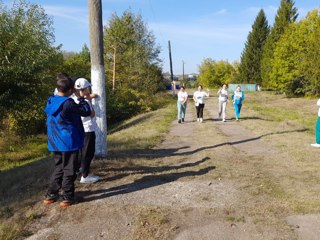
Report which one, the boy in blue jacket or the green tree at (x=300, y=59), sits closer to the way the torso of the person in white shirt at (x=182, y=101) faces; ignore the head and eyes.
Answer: the boy in blue jacket

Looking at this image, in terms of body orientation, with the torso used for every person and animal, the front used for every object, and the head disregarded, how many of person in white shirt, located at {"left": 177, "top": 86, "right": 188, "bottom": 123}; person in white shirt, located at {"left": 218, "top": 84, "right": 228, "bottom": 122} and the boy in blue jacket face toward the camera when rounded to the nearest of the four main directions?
2

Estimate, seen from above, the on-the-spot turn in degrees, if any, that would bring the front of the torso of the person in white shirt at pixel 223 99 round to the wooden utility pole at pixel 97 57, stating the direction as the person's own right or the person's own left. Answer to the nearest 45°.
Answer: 0° — they already face it

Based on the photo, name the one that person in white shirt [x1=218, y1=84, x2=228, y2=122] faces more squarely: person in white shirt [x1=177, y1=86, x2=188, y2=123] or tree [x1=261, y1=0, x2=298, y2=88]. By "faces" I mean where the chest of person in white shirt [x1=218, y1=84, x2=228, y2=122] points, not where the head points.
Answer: the person in white shirt

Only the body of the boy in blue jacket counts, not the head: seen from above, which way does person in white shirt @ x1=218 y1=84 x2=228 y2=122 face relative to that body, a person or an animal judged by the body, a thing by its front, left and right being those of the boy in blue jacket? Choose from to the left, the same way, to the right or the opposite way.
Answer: the opposite way

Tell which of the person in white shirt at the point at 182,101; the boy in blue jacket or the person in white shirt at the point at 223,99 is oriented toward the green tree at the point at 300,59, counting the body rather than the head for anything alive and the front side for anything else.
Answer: the boy in blue jacket

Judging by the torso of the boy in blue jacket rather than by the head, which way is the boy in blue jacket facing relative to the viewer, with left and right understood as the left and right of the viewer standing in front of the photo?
facing away from the viewer and to the right of the viewer

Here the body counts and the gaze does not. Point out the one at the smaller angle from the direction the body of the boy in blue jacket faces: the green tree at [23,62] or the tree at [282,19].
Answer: the tree

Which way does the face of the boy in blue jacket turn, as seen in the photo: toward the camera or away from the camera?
away from the camera

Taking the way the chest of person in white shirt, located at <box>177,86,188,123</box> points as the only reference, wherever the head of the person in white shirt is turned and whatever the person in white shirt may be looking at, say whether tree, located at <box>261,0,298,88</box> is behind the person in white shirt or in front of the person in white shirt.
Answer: behind

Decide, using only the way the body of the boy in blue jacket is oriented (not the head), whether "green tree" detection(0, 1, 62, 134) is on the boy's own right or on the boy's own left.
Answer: on the boy's own left

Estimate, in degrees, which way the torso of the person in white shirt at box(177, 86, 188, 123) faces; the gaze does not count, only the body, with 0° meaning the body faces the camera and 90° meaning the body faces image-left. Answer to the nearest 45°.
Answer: approximately 0°
